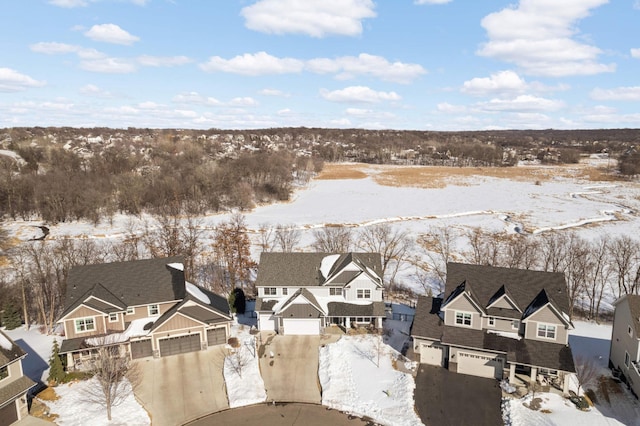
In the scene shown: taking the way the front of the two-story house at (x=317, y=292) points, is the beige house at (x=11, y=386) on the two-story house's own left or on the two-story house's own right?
on the two-story house's own right

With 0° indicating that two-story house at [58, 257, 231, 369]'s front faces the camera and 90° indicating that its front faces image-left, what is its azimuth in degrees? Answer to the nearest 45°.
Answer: approximately 0°

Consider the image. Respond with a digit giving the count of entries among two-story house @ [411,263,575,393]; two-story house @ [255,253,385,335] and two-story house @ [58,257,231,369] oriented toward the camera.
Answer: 3

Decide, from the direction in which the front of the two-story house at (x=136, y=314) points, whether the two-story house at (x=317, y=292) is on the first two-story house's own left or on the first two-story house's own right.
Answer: on the first two-story house's own left

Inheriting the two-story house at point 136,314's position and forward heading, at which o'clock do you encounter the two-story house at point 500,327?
the two-story house at point 500,327 is roughly at 10 o'clock from the two-story house at point 136,314.

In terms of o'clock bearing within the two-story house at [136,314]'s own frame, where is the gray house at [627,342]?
The gray house is roughly at 10 o'clock from the two-story house.

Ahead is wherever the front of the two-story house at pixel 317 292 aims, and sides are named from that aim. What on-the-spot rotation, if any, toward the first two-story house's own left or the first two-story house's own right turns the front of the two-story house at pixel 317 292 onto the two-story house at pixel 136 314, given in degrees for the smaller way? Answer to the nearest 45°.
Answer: approximately 90° to the first two-story house's own right

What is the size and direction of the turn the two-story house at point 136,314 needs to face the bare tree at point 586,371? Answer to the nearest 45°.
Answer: approximately 45° to its left

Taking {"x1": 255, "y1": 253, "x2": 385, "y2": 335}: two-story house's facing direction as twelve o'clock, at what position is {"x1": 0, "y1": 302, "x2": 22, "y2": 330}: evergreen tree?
The evergreen tree is roughly at 3 o'clock from the two-story house.

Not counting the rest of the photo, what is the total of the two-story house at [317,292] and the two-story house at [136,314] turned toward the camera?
2

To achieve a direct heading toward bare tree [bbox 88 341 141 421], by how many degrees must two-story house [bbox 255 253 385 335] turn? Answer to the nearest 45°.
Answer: approximately 45° to its right
